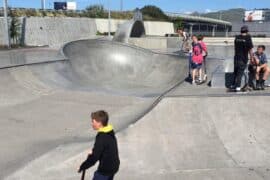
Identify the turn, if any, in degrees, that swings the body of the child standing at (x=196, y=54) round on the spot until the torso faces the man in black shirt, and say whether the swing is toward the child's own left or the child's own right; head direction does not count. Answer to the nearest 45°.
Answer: approximately 90° to the child's own left

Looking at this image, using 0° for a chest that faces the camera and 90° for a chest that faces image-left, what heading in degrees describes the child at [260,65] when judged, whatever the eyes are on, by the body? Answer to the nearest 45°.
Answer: approximately 45°

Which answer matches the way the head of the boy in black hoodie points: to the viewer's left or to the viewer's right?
to the viewer's left
